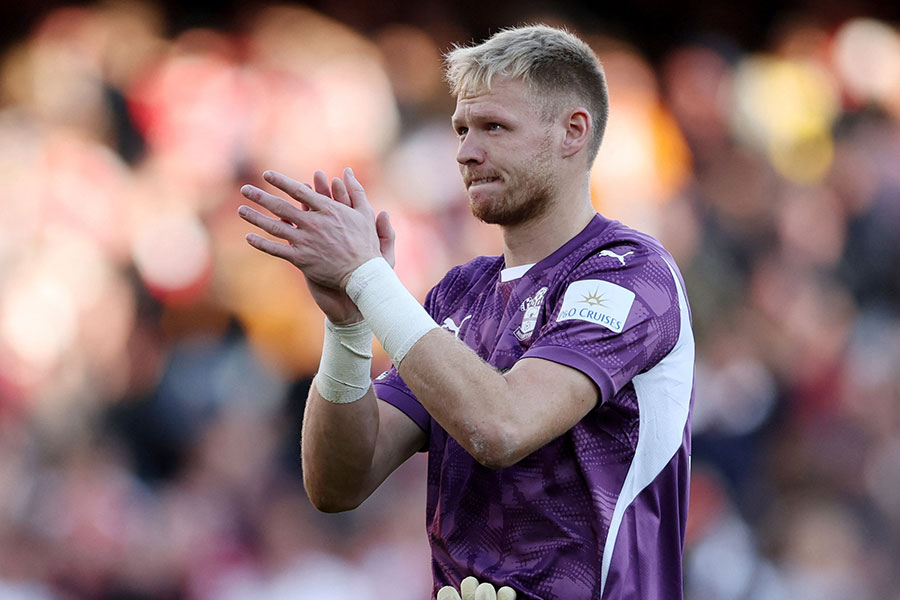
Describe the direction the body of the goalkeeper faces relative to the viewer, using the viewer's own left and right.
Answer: facing the viewer and to the left of the viewer
